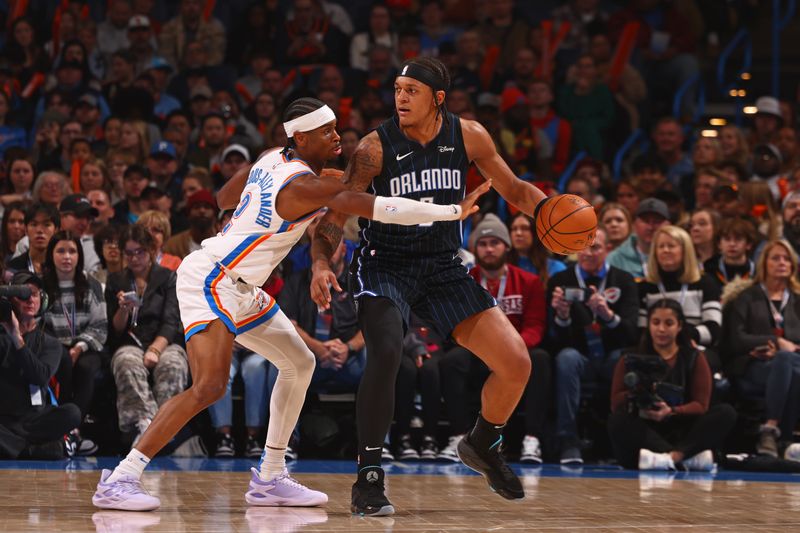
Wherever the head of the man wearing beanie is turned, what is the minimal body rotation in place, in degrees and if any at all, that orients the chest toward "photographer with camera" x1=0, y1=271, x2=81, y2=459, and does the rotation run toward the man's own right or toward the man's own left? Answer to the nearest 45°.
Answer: approximately 90° to the man's own right

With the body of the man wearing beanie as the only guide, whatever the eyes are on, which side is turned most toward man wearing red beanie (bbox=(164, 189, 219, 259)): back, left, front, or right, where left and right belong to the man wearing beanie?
right

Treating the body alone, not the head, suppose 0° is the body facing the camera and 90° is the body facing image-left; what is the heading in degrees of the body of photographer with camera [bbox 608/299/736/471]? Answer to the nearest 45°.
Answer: approximately 0°

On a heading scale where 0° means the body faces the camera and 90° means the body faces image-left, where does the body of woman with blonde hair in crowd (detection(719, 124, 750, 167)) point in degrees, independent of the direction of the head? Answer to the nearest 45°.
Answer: approximately 45°

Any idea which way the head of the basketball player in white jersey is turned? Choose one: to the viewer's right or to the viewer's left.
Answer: to the viewer's right

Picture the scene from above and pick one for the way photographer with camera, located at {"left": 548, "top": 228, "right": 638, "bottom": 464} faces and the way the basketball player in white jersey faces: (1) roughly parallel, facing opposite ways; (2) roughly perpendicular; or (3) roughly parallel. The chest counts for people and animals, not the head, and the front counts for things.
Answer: roughly perpendicular

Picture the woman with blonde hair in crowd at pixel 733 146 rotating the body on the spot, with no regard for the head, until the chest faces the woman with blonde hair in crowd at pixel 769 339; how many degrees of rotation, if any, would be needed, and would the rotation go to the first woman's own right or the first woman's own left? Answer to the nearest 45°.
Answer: approximately 45° to the first woman's own left

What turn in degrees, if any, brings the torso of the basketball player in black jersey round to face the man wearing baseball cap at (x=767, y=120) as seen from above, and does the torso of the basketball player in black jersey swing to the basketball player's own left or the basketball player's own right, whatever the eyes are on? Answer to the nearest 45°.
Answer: approximately 135° to the basketball player's own left

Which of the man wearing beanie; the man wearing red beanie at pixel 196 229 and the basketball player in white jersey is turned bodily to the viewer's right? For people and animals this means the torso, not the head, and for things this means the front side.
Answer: the basketball player in white jersey

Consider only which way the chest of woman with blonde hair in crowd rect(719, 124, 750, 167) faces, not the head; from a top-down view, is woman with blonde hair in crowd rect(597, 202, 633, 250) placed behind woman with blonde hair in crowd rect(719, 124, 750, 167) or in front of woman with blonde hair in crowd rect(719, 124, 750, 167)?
in front

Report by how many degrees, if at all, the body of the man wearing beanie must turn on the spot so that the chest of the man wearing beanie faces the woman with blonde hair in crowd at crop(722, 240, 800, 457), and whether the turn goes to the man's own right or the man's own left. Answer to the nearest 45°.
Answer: approximately 90° to the man's own left

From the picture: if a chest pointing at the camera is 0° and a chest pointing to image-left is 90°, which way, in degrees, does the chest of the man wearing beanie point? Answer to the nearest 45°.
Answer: approximately 0°
